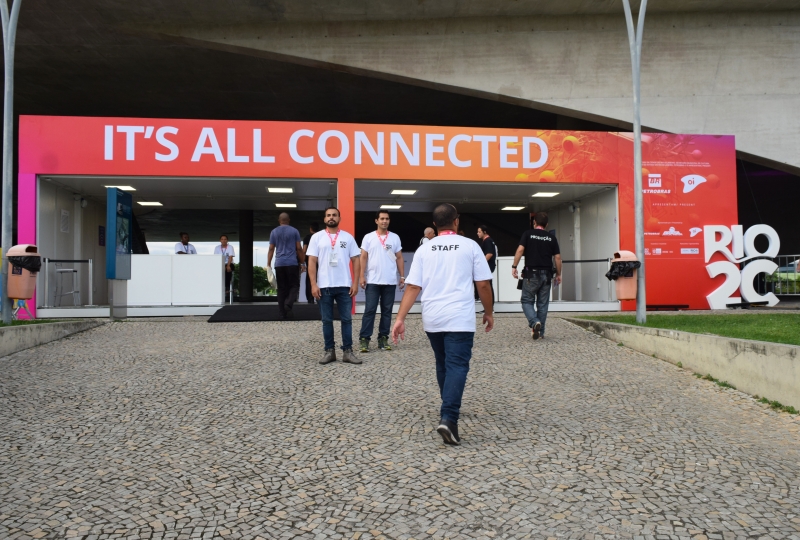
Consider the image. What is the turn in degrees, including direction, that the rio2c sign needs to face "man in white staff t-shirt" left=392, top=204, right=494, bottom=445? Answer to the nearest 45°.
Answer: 0° — it already faces them

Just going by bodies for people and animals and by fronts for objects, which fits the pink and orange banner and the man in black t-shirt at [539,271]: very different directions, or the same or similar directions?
very different directions

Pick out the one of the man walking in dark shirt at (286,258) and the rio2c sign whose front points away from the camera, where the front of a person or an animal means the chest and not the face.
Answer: the man walking in dark shirt

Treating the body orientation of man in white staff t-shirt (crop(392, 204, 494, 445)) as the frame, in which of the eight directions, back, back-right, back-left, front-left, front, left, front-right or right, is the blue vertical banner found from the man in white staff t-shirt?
front-left

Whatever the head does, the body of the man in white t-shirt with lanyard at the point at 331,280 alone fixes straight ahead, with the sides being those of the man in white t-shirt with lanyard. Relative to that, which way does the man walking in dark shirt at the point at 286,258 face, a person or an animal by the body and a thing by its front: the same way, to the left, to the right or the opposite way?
the opposite way

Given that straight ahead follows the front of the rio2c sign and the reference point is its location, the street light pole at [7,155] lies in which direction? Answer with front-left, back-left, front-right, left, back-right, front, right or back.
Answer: front-right

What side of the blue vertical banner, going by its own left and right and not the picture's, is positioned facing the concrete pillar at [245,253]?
left

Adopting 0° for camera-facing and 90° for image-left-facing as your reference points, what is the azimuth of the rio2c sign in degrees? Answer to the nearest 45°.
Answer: approximately 0°

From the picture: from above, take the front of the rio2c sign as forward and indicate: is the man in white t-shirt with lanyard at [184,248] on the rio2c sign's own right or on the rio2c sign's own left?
on the rio2c sign's own right

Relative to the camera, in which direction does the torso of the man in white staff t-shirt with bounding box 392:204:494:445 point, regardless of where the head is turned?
away from the camera

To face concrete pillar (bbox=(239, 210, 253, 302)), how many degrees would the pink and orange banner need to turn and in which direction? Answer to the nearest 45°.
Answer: approximately 135° to its right

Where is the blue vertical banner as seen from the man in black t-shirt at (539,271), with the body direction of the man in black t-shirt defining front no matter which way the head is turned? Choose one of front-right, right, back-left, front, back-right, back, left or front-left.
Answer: left

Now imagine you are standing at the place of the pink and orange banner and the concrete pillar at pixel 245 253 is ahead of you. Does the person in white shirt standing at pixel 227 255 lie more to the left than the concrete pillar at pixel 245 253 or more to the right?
left
